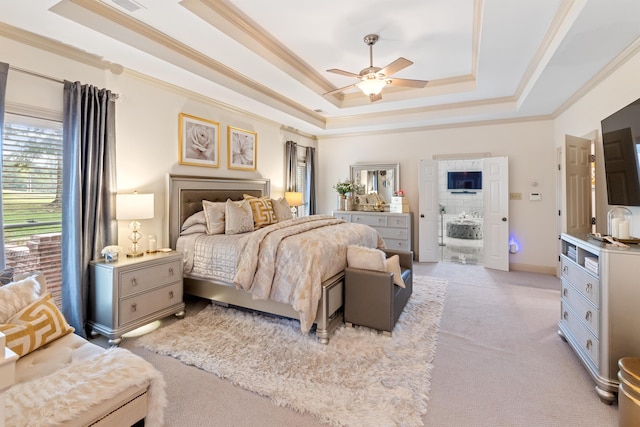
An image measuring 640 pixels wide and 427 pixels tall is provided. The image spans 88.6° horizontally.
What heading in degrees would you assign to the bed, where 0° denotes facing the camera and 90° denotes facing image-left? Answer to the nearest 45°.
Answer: approximately 315°

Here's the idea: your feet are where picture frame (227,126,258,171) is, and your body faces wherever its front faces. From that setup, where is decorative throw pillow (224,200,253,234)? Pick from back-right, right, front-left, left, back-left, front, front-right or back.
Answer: front-right

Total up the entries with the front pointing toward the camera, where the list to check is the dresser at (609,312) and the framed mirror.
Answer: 1

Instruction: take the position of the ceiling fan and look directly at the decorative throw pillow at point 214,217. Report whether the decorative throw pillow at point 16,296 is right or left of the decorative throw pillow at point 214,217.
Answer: left

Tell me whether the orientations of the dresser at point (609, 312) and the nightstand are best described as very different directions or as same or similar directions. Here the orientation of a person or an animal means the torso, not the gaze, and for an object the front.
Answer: very different directions

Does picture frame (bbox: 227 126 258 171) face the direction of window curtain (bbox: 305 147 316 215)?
no

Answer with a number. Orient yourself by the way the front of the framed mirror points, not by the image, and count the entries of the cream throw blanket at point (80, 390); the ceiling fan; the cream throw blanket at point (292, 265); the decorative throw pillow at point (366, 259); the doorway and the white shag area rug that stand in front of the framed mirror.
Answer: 5

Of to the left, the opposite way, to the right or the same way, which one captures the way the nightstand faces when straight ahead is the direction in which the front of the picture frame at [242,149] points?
the same way

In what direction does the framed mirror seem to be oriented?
toward the camera

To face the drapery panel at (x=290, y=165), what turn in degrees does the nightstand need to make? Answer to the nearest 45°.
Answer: approximately 90° to its left

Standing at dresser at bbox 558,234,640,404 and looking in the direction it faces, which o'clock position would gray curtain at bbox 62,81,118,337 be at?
The gray curtain is roughly at 11 o'clock from the dresser.

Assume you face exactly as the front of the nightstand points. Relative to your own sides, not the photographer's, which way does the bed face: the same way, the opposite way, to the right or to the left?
the same way

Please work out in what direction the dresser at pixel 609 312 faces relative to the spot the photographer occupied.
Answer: facing to the left of the viewer

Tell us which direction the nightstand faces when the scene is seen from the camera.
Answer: facing the viewer and to the right of the viewer

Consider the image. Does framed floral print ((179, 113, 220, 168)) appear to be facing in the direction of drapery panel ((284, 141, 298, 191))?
no

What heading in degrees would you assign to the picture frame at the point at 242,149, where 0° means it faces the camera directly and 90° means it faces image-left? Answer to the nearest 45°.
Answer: approximately 315°

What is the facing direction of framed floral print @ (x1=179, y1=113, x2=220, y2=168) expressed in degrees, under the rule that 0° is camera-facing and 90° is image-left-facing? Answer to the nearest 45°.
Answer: approximately 315°

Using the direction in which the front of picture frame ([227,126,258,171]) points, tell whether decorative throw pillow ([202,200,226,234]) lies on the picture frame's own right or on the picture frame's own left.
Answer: on the picture frame's own right

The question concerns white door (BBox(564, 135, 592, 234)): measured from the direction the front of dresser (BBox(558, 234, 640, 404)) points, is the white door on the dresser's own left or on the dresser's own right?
on the dresser's own right

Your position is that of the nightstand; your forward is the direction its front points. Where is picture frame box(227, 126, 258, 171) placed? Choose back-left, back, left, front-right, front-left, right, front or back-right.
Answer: left

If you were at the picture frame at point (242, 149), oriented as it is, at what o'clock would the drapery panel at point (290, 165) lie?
The drapery panel is roughly at 9 o'clock from the picture frame.
